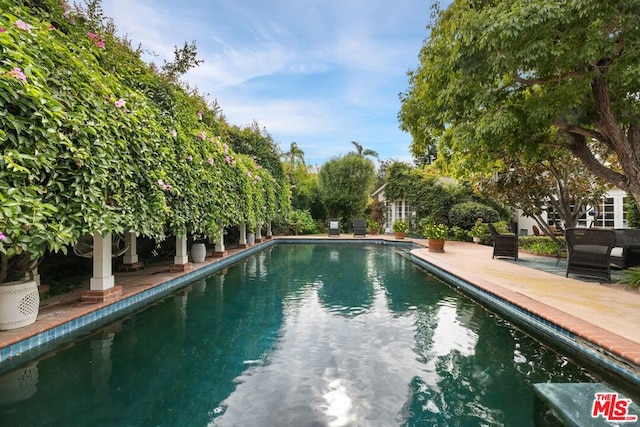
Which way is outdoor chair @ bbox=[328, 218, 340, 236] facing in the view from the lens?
facing the viewer

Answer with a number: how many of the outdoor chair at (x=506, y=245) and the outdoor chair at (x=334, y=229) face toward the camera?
1

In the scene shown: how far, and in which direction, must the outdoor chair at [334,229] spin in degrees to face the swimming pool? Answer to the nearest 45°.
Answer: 0° — it already faces it

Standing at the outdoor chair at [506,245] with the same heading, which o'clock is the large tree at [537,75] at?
The large tree is roughly at 3 o'clock from the outdoor chair.

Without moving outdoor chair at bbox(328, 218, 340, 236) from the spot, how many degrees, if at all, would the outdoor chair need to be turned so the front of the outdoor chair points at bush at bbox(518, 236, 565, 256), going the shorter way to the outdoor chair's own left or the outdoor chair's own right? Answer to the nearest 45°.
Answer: approximately 45° to the outdoor chair's own left

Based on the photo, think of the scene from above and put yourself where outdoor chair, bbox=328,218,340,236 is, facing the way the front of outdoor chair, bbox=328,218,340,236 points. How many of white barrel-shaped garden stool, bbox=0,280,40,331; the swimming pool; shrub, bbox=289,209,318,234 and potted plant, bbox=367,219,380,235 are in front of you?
2

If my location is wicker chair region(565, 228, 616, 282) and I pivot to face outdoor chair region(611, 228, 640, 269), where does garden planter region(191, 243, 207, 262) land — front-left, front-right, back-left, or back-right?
back-left

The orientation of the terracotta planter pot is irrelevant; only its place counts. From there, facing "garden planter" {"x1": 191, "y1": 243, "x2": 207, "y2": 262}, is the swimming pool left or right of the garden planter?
left
